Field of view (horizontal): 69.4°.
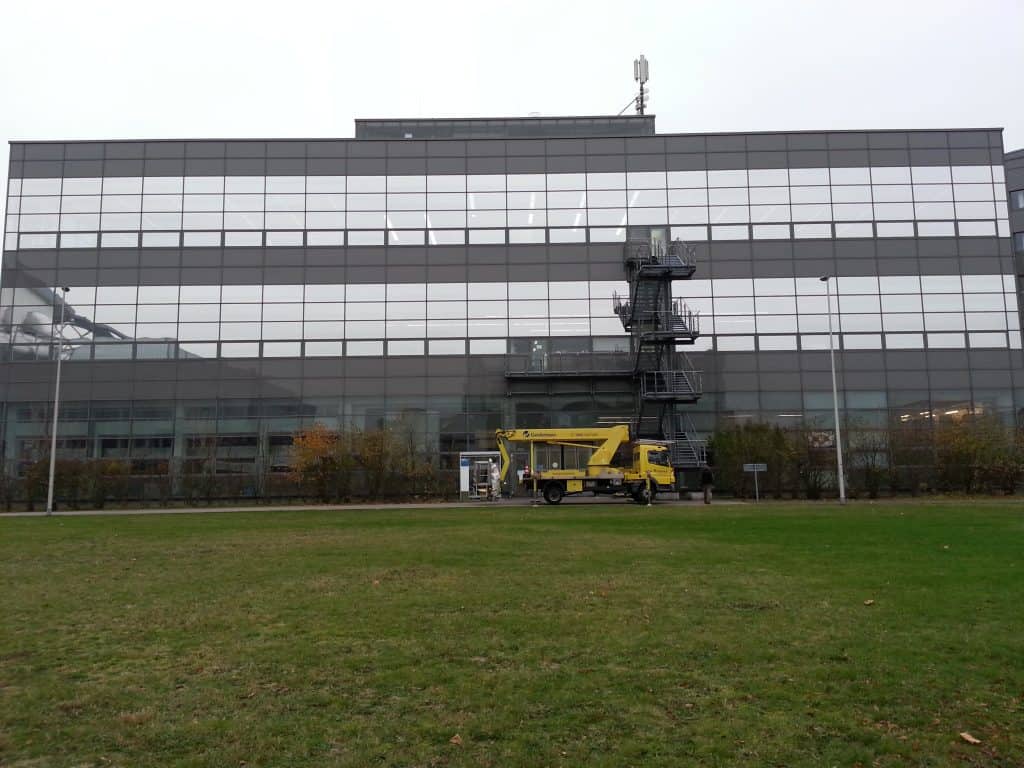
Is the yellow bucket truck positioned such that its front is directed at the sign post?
yes

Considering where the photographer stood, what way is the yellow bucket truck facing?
facing to the right of the viewer

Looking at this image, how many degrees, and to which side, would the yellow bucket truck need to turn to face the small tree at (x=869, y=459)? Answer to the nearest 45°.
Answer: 0° — it already faces it

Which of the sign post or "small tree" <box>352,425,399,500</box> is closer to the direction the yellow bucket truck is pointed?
the sign post

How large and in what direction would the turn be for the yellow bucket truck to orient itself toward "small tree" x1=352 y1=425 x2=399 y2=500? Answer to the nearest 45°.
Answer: approximately 180°

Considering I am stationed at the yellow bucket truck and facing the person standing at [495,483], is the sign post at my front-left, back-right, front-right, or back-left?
back-right

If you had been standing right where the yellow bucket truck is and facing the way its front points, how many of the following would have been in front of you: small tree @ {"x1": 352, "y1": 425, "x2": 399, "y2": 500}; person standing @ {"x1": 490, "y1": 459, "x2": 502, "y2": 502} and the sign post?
1

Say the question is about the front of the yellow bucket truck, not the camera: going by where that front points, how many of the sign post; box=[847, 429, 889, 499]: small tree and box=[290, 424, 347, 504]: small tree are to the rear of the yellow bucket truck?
1

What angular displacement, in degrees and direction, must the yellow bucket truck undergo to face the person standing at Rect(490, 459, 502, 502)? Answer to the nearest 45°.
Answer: approximately 135° to its left

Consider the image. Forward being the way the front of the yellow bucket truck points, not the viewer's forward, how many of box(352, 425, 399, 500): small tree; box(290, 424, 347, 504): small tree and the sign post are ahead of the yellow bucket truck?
1

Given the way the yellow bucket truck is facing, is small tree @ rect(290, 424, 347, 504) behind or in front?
behind
